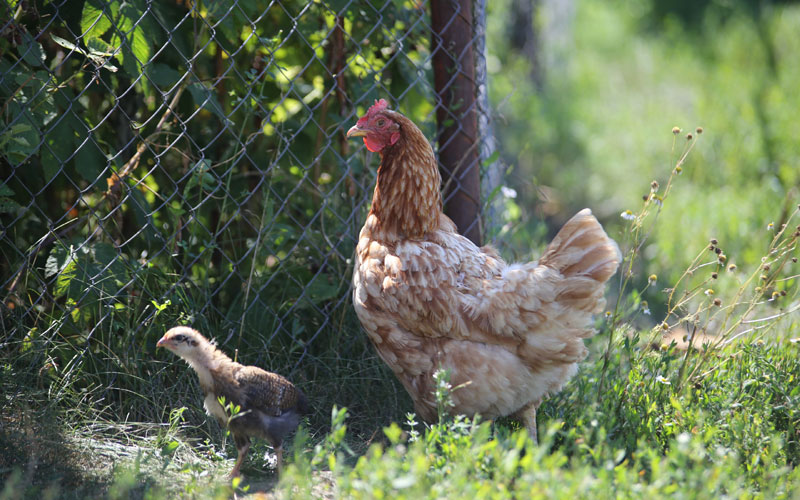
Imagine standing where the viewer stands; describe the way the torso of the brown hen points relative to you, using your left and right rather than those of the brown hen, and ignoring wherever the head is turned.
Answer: facing to the left of the viewer

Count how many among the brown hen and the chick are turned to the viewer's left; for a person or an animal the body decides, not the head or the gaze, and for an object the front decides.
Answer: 2

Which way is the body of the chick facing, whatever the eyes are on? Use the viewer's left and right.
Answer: facing to the left of the viewer

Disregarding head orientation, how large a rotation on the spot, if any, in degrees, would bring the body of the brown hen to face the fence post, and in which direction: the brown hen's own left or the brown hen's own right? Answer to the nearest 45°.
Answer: approximately 45° to the brown hen's own right

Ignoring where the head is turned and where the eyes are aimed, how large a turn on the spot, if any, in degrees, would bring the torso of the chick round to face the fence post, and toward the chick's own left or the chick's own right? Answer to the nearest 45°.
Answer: approximately 90° to the chick's own right
